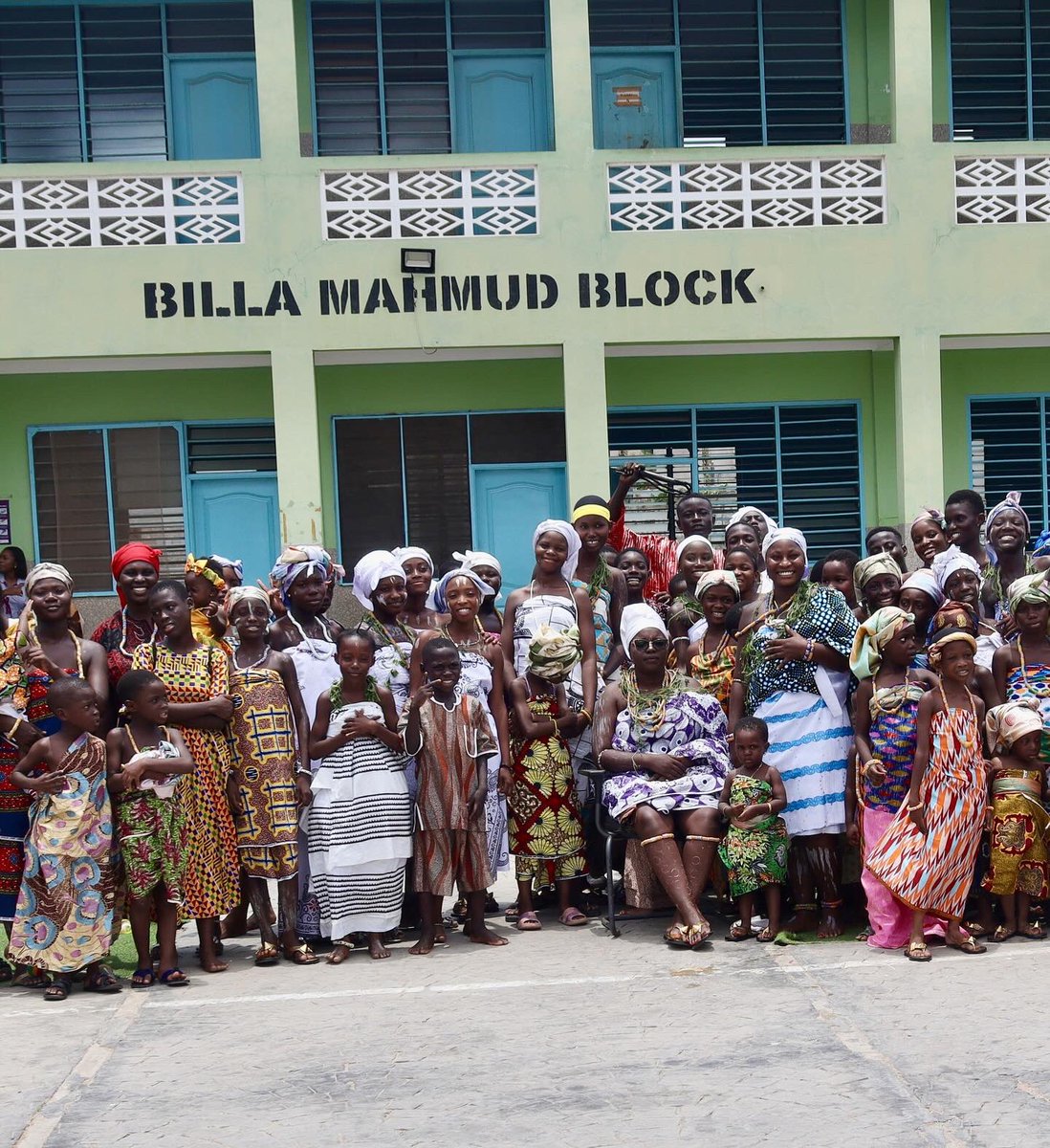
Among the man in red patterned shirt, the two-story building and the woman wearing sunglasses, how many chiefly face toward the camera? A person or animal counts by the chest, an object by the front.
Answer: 3

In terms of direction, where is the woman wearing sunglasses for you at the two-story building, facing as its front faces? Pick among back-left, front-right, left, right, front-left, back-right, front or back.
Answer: front

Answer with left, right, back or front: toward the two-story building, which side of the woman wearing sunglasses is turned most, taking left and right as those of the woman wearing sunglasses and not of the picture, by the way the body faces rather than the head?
back

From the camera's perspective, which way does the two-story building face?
toward the camera

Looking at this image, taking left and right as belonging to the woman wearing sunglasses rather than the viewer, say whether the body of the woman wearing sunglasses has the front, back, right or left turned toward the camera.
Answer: front

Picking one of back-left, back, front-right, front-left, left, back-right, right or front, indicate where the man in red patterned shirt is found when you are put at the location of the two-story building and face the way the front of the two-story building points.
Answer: front

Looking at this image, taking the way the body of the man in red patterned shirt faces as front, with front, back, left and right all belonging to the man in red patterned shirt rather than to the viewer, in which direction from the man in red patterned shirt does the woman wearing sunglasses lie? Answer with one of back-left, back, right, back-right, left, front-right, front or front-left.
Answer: front

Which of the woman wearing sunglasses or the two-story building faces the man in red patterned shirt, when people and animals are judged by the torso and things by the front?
the two-story building
